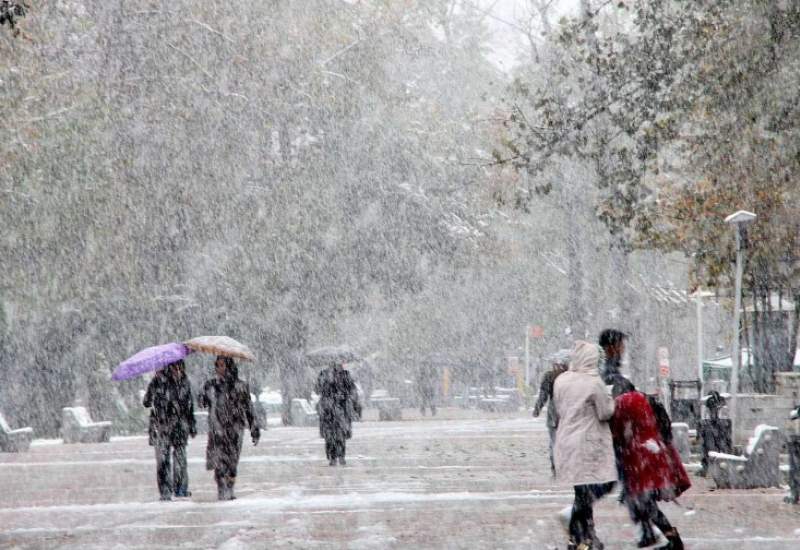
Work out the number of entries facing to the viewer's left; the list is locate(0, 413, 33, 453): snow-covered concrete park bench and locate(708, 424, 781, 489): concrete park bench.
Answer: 1

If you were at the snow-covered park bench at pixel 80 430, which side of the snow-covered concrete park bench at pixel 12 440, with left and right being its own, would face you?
left

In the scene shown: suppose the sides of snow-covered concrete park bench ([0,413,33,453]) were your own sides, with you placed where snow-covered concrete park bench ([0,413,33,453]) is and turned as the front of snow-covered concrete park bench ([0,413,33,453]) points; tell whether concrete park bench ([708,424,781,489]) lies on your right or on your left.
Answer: on your right

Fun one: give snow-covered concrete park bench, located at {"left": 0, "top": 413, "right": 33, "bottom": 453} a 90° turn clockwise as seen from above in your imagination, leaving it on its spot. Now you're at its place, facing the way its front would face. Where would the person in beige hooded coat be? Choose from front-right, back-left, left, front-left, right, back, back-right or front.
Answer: front

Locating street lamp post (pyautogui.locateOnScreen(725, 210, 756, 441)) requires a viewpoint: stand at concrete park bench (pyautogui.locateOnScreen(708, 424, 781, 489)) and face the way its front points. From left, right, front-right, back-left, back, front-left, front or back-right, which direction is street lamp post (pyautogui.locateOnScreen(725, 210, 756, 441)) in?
right

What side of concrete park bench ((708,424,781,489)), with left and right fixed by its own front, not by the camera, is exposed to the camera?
left

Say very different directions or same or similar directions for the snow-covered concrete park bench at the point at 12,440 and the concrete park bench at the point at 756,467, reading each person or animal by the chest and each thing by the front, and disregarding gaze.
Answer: very different directions

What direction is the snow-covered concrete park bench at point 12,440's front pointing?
to the viewer's right

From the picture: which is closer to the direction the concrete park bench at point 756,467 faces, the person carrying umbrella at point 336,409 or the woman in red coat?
the person carrying umbrella
